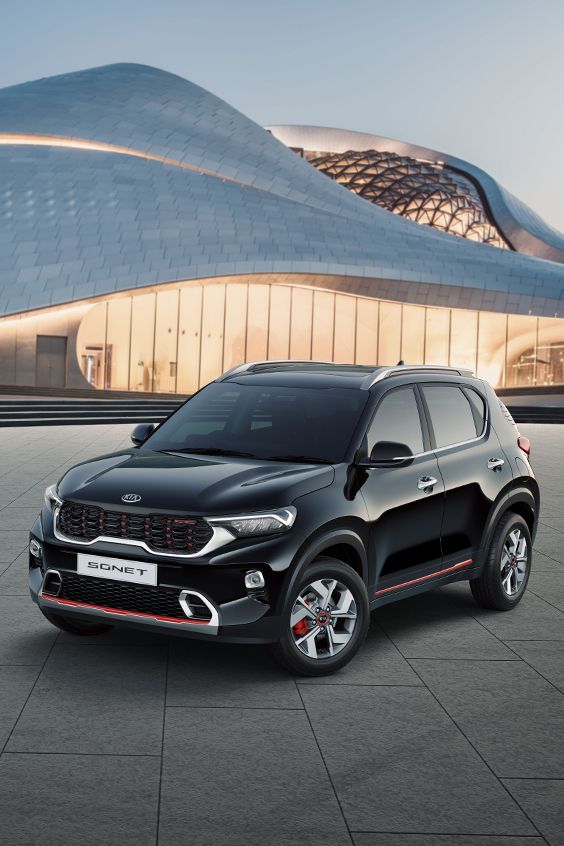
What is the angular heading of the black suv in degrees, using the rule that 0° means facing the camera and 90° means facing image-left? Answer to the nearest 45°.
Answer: approximately 45°

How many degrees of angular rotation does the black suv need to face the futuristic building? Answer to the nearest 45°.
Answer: approximately 135° to its right
